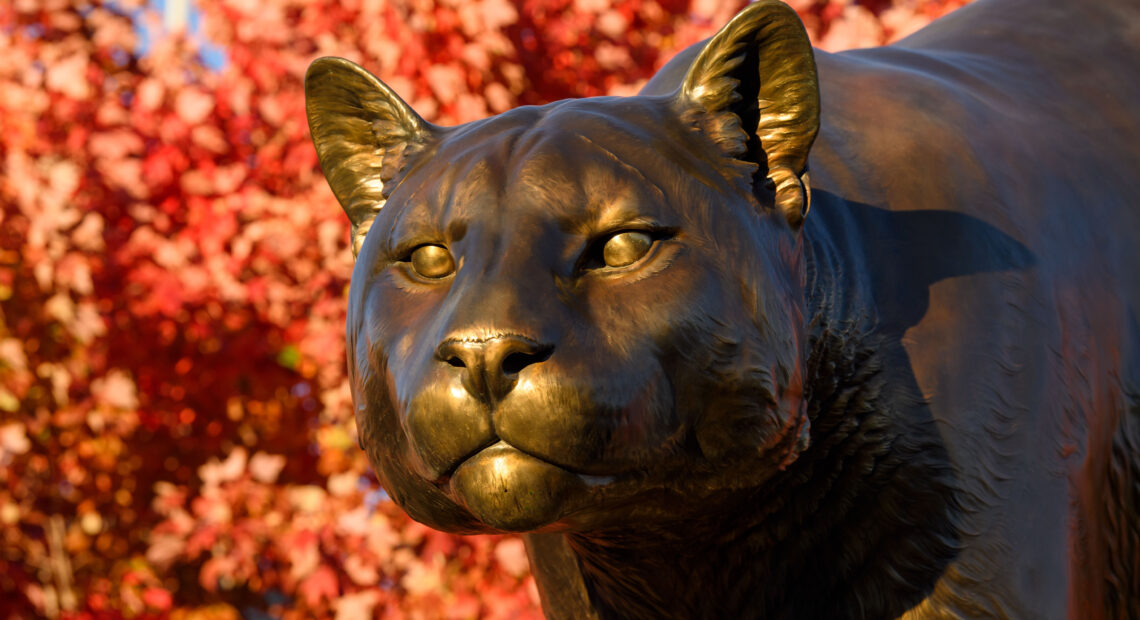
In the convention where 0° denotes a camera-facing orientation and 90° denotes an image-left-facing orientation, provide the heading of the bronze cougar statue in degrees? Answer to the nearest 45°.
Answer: approximately 45°
